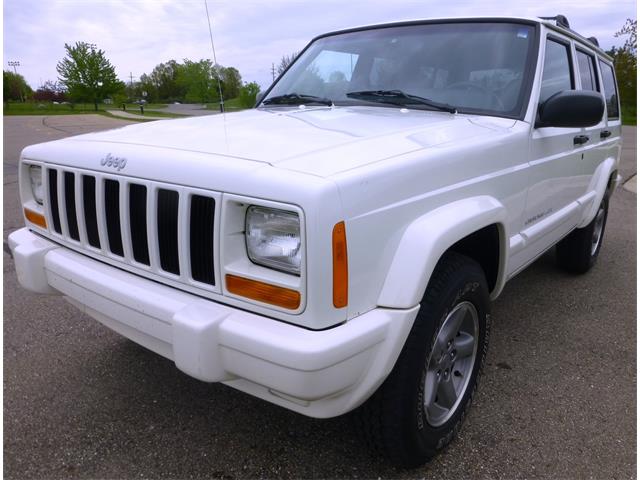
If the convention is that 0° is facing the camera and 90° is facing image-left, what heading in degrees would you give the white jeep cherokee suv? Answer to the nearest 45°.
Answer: approximately 45°

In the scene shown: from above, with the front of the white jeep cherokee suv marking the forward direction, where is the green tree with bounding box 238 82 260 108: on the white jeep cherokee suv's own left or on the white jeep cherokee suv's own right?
on the white jeep cherokee suv's own right

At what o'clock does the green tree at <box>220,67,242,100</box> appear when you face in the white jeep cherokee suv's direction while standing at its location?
The green tree is roughly at 4 o'clock from the white jeep cherokee suv.
